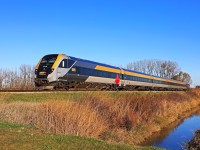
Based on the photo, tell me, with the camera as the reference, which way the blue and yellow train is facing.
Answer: facing the viewer and to the left of the viewer
